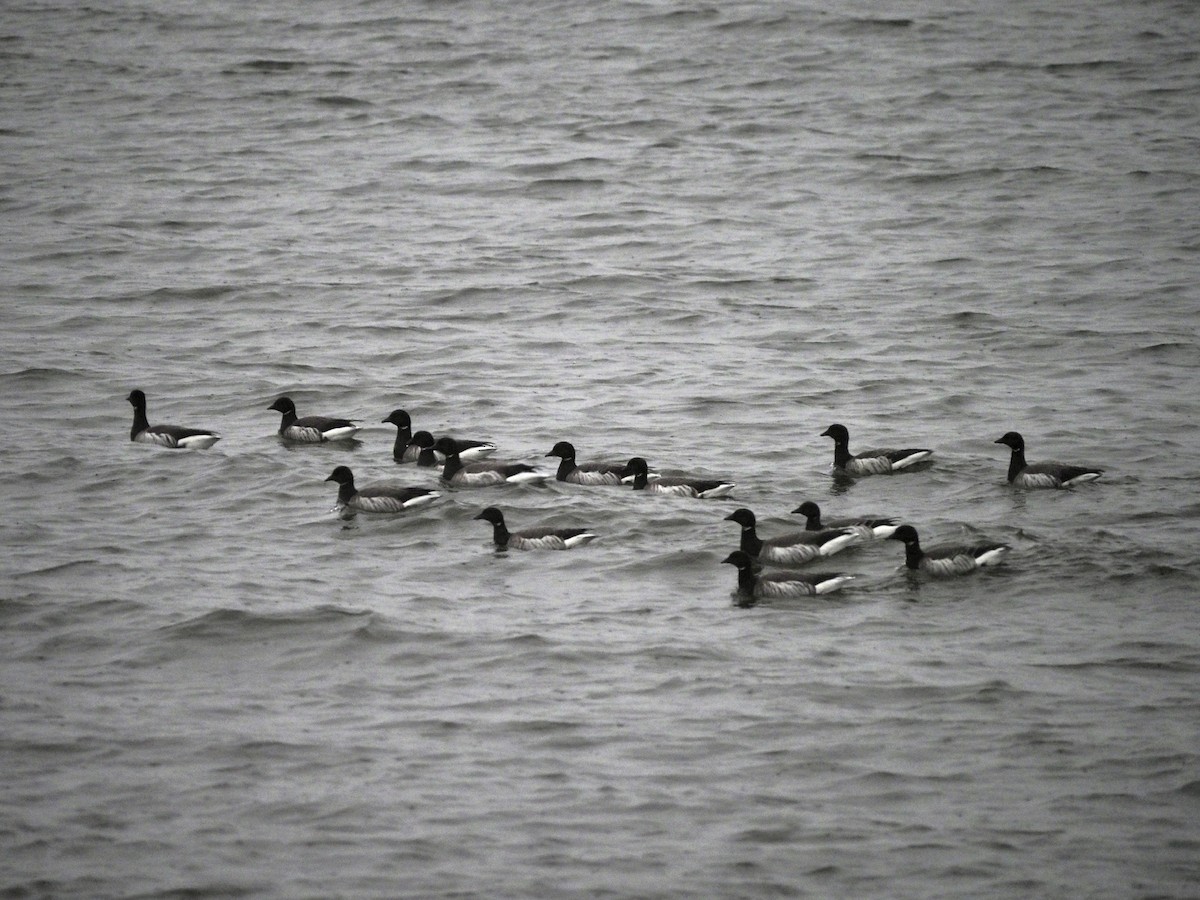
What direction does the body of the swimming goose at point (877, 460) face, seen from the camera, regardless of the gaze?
to the viewer's left

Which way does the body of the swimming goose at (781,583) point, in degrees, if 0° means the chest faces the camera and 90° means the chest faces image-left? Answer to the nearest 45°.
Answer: approximately 90°

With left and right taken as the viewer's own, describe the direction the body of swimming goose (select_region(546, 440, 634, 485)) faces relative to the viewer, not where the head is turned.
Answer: facing to the left of the viewer

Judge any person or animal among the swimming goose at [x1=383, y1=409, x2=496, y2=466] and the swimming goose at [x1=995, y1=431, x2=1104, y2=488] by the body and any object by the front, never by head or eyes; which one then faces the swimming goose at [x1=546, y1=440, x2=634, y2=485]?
the swimming goose at [x1=995, y1=431, x2=1104, y2=488]

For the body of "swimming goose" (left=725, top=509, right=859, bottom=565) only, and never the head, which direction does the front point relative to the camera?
to the viewer's left

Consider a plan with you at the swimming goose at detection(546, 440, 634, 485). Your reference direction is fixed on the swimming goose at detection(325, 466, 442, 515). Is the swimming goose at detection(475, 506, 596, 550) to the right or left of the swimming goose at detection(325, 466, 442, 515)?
left

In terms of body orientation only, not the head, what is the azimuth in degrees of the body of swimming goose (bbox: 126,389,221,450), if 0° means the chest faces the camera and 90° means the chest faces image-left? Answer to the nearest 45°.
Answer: approximately 90°

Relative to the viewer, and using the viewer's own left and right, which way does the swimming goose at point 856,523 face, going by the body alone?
facing to the left of the viewer

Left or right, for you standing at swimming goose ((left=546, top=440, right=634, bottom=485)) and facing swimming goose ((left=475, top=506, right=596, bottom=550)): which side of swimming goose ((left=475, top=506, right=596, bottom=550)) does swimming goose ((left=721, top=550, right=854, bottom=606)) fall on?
left

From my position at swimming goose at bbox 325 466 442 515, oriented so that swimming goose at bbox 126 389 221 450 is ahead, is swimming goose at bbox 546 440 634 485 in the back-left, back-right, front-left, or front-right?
back-right

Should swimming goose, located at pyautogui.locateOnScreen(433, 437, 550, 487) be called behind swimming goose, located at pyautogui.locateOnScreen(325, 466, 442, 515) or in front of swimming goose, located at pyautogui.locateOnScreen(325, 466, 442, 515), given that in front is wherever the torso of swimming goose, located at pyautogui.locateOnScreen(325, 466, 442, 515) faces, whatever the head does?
behind

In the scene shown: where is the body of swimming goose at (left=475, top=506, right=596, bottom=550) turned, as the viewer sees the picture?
to the viewer's left
